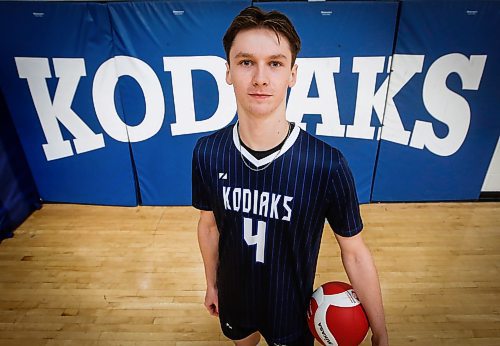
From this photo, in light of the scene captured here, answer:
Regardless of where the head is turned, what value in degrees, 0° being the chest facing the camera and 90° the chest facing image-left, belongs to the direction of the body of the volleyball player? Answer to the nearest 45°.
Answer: approximately 0°
